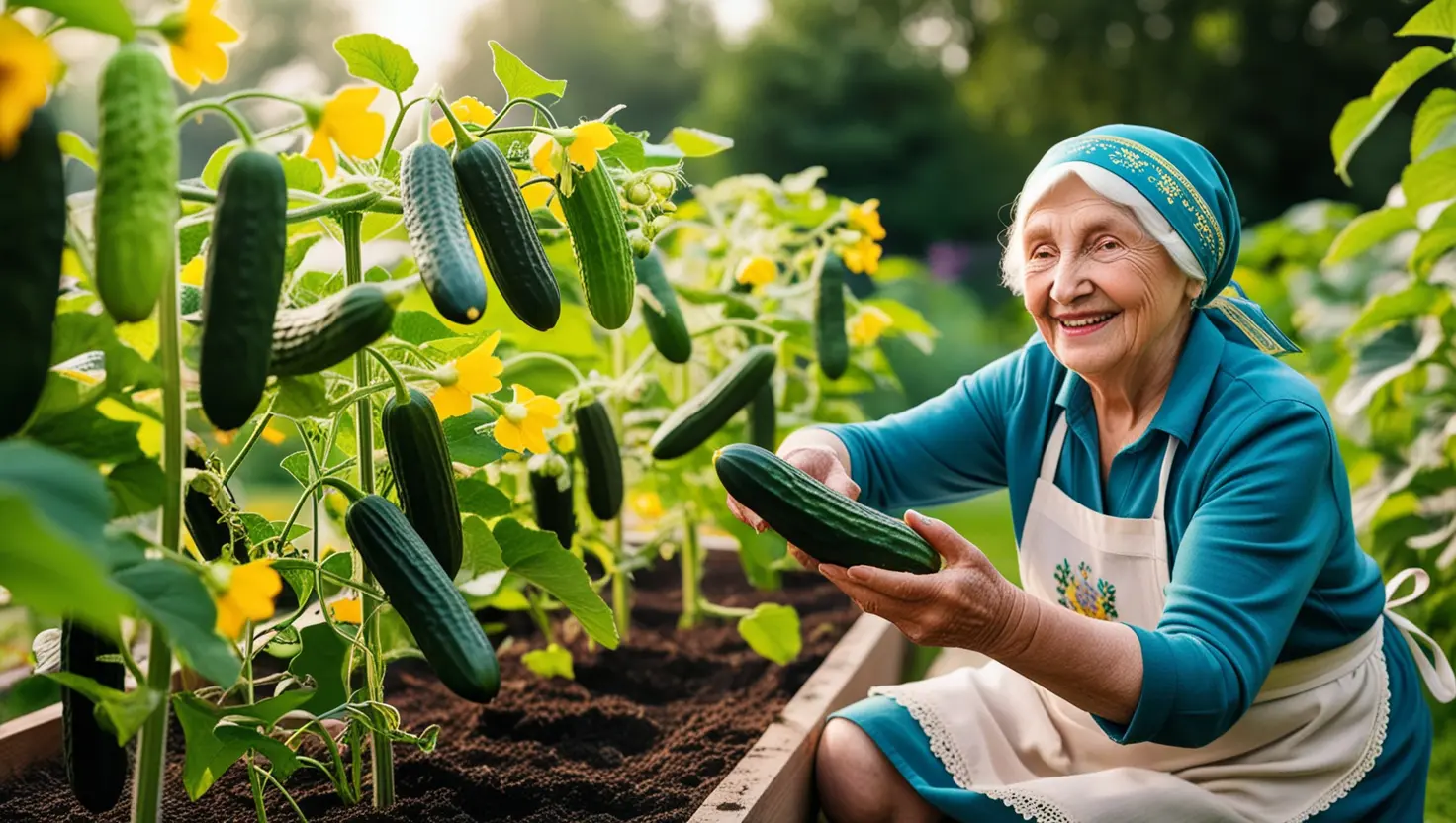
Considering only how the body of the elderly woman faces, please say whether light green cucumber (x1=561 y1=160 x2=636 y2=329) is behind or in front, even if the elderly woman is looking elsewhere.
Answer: in front

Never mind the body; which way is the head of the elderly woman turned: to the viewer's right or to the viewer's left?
to the viewer's left

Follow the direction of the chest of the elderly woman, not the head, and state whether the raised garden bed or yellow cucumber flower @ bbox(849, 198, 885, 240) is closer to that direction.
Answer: the raised garden bed

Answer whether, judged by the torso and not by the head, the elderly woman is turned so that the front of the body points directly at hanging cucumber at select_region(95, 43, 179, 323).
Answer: yes

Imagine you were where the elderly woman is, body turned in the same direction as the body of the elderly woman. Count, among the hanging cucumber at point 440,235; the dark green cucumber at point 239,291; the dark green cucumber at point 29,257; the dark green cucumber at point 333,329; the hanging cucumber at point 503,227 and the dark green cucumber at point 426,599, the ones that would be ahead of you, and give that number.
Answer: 6

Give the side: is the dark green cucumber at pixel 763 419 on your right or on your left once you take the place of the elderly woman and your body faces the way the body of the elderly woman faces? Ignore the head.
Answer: on your right

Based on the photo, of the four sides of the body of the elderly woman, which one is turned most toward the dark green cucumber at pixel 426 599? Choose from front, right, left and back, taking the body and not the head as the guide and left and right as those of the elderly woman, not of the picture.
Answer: front

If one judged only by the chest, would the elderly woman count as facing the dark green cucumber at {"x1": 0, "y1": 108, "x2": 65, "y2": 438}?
yes

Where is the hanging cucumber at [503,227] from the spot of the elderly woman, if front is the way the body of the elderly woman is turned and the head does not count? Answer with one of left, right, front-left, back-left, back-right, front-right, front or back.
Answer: front

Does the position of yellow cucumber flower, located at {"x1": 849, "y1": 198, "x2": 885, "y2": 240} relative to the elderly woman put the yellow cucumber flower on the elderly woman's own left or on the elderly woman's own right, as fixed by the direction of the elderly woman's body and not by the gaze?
on the elderly woman's own right

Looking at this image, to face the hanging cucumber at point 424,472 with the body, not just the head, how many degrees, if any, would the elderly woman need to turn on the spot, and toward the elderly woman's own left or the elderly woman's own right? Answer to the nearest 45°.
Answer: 0° — they already face it

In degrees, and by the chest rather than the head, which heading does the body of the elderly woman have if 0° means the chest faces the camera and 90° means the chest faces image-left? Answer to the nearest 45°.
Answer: approximately 45°

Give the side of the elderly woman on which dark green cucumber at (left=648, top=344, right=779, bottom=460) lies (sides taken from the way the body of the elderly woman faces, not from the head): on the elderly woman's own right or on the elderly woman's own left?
on the elderly woman's own right
